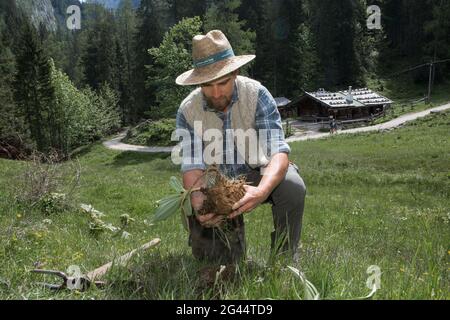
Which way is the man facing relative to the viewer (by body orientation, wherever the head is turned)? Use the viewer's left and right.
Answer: facing the viewer
